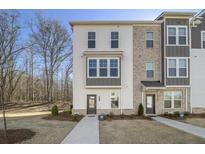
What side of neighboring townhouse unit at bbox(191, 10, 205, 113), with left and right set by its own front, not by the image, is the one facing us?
front

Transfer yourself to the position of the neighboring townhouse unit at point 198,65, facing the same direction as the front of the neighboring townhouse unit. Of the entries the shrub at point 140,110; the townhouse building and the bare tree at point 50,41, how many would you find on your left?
0

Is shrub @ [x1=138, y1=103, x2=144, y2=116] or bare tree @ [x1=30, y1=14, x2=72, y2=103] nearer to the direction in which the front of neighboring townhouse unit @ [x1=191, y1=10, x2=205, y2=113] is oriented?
the shrub

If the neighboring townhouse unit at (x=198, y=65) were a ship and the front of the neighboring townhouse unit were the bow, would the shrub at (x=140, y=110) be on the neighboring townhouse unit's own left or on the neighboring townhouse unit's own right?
on the neighboring townhouse unit's own right

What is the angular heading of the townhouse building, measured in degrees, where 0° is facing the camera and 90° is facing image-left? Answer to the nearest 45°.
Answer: approximately 0°

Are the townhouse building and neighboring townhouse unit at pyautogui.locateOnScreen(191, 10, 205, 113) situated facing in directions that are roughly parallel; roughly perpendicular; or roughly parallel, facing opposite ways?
roughly parallel

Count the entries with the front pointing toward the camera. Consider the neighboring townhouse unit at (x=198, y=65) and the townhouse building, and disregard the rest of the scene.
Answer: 2

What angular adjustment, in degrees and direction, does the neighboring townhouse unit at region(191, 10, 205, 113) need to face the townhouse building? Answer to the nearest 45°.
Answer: approximately 45° to its right

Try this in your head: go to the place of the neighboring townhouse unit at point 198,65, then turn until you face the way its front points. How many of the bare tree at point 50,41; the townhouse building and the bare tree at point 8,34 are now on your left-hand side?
0

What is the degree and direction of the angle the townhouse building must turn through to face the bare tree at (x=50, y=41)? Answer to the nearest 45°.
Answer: approximately 135° to its right

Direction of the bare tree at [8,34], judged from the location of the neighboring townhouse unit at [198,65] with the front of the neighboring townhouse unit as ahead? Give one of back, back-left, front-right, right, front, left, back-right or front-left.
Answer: right

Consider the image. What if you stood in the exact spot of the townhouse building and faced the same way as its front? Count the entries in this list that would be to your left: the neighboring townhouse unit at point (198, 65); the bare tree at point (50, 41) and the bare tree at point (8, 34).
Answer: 1
